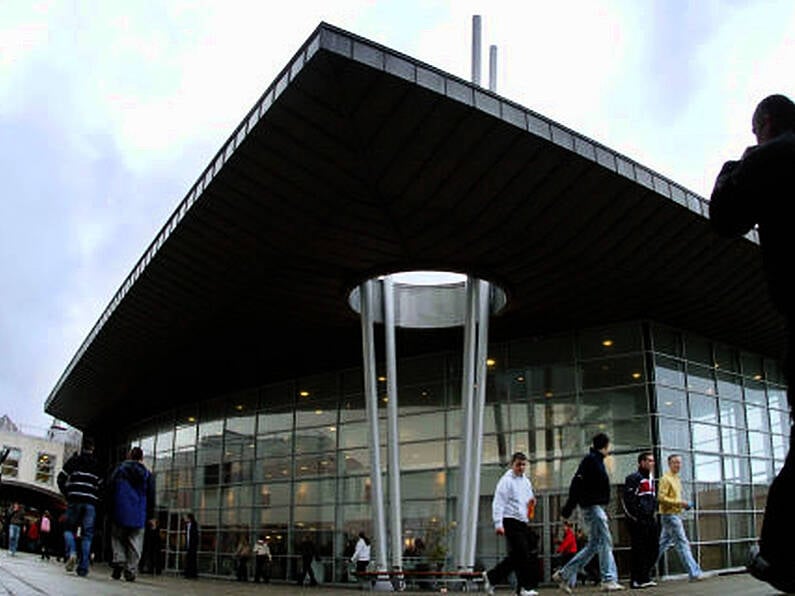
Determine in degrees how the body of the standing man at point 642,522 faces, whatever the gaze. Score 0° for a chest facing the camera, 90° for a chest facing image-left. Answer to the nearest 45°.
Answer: approximately 315°

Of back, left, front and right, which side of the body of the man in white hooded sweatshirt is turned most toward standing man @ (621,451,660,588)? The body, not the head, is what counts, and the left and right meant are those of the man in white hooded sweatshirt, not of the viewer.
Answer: left

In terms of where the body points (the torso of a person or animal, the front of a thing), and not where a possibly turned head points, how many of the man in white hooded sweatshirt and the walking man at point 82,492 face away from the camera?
1

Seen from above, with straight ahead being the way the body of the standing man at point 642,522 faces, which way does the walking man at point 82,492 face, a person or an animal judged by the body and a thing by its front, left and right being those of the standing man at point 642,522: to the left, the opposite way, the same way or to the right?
the opposite way

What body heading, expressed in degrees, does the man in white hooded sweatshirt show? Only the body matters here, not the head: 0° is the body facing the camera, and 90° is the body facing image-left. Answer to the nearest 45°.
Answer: approximately 315°

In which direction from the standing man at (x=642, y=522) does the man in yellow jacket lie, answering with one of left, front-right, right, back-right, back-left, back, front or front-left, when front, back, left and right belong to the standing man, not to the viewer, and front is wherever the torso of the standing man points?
left

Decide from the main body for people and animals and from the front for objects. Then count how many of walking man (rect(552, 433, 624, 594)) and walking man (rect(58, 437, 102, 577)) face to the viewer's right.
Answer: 1

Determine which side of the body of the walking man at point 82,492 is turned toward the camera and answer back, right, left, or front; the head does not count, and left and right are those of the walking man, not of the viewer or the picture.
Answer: back

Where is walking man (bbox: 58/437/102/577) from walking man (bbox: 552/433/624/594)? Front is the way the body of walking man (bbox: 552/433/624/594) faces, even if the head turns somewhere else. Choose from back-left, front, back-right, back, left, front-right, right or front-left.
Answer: back
